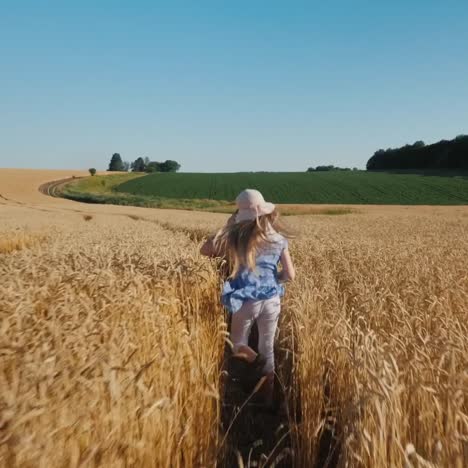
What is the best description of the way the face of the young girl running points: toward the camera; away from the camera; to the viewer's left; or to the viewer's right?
away from the camera

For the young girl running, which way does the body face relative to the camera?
away from the camera
